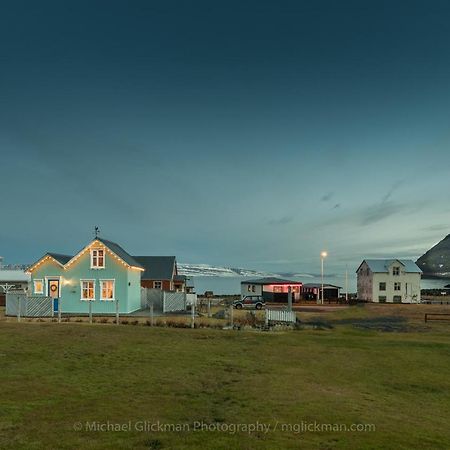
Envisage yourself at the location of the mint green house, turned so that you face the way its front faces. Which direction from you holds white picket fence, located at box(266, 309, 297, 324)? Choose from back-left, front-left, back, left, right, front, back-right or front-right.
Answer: front-left

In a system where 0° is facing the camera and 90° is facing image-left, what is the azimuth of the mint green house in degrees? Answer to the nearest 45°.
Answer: approximately 0°

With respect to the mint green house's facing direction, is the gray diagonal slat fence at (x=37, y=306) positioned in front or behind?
in front
